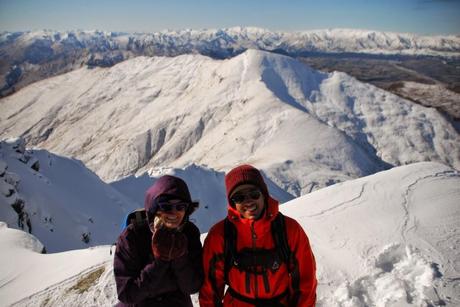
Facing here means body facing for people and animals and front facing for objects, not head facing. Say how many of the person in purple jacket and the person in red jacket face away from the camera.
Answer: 0

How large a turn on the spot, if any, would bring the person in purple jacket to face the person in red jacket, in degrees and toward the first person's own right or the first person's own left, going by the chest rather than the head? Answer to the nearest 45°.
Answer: approximately 45° to the first person's own left

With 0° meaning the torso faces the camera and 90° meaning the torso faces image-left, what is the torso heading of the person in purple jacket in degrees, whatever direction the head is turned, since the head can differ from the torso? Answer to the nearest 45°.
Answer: approximately 315°

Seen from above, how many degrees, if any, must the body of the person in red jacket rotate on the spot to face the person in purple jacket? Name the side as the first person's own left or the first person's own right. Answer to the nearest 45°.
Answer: approximately 90° to the first person's own right
